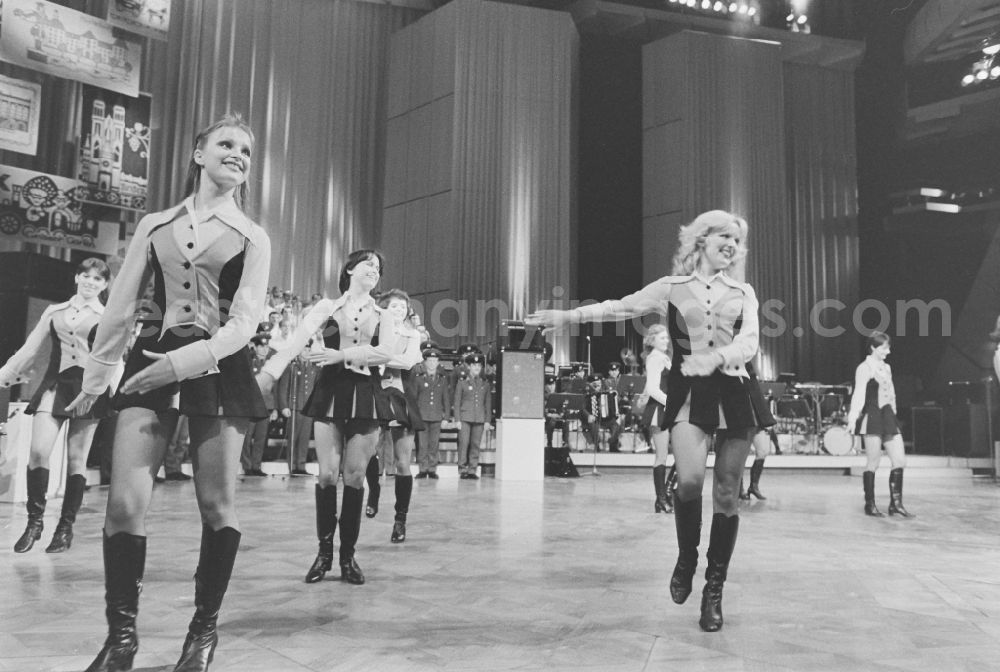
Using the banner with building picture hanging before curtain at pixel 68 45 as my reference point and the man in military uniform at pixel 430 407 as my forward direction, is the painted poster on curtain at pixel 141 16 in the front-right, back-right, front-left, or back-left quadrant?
front-left

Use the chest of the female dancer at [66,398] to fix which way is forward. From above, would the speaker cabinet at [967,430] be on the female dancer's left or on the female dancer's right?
on the female dancer's left

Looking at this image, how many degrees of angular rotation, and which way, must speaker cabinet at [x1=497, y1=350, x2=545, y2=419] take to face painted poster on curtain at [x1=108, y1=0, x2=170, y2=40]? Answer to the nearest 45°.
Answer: approximately 90° to its right

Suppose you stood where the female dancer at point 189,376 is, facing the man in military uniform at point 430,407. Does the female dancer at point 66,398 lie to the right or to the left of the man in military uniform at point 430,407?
left

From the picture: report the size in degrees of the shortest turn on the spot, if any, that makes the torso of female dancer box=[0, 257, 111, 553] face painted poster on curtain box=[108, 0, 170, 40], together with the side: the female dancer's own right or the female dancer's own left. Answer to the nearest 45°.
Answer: approximately 180°

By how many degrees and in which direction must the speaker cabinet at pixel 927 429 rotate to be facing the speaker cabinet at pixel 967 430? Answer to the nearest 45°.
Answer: approximately 45° to its left

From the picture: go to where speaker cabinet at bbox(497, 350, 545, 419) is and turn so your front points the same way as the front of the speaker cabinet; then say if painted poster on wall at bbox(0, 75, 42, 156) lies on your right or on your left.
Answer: on your right

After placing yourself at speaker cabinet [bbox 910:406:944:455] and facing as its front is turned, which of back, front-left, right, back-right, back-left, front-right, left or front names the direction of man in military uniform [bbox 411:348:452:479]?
front-right

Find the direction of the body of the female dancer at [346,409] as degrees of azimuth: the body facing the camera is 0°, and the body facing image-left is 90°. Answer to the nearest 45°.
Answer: approximately 0°

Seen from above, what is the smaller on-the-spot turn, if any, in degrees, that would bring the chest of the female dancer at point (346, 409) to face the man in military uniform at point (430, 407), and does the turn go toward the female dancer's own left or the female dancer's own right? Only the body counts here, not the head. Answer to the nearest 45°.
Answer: approximately 180°

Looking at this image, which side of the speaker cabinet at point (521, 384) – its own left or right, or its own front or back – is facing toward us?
front

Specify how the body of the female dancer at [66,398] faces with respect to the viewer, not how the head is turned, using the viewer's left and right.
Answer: facing the viewer

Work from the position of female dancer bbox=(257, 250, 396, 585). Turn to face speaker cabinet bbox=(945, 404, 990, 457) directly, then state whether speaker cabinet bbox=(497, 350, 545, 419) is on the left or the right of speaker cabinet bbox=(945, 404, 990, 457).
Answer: left

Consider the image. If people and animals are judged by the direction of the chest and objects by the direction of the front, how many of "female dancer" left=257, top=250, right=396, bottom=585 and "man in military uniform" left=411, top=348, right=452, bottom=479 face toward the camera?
2

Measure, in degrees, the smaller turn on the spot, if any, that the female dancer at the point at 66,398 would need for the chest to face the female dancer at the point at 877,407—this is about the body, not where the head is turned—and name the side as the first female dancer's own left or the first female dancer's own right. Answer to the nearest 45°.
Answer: approximately 90° to the first female dancer's own left

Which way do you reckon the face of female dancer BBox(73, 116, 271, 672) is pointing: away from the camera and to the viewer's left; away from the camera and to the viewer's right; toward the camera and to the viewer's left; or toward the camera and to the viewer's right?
toward the camera and to the viewer's right

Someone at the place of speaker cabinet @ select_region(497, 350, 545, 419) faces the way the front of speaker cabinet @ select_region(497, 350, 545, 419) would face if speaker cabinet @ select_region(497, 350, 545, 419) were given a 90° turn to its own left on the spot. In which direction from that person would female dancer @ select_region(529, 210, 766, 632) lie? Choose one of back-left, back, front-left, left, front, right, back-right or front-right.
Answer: right

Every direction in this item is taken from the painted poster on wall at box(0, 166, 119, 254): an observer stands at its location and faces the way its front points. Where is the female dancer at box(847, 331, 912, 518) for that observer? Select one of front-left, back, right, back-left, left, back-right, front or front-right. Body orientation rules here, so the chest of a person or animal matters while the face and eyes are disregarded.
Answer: front
